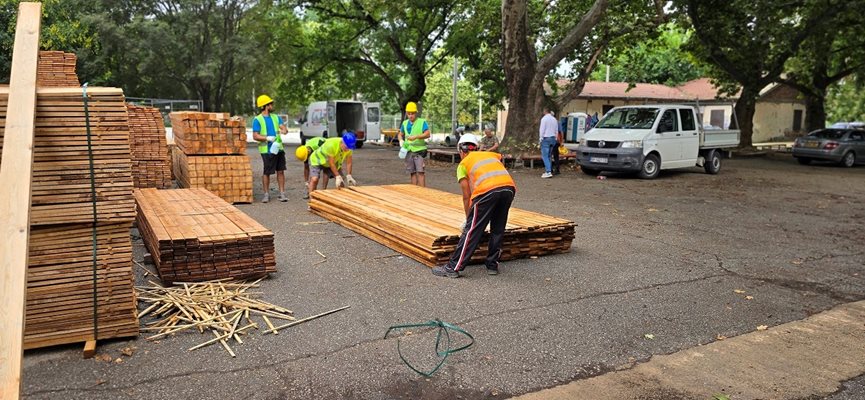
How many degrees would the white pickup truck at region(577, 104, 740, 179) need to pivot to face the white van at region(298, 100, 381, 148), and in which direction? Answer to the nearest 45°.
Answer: approximately 90° to its right

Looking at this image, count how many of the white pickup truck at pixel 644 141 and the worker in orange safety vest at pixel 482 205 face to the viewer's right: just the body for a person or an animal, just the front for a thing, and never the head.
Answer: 0

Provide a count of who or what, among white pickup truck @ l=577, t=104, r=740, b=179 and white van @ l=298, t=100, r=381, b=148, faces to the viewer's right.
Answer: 0

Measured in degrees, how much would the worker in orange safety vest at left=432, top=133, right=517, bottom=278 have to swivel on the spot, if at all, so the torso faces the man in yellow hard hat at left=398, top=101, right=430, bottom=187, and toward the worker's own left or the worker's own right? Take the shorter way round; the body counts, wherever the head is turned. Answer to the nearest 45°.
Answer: approximately 45° to the worker's own right

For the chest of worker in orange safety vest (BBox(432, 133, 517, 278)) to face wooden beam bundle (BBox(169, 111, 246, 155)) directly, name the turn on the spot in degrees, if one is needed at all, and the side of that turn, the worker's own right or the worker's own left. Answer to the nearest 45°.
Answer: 0° — they already face it

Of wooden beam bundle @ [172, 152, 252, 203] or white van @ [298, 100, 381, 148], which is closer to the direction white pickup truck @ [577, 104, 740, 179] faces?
the wooden beam bundle

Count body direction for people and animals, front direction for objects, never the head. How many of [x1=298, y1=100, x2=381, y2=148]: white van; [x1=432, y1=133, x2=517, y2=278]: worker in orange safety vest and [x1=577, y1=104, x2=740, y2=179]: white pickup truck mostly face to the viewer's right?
0

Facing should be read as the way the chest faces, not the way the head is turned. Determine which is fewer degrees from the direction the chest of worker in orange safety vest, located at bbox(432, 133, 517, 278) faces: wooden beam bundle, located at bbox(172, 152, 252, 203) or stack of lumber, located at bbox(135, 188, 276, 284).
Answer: the wooden beam bundle

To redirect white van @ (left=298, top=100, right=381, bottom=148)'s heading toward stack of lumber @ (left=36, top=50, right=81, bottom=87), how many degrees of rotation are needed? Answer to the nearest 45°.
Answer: approximately 135° to its left

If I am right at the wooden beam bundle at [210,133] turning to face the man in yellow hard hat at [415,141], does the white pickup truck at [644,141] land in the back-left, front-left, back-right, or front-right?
front-left

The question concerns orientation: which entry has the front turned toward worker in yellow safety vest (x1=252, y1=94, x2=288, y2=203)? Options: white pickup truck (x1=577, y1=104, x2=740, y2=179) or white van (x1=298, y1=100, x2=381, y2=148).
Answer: white pickup truck (x1=577, y1=104, x2=740, y2=179)

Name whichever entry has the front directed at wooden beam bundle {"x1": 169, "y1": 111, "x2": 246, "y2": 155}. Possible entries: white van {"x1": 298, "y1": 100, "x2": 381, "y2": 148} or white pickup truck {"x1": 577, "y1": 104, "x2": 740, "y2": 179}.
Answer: white pickup truck {"x1": 577, "y1": 104, "x2": 740, "y2": 179}

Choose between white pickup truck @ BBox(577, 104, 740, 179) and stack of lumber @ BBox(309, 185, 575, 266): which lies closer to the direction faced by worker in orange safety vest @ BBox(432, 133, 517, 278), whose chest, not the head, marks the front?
the stack of lumber

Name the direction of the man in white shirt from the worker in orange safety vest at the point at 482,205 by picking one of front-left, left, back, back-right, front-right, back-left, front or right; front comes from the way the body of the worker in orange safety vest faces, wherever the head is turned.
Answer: front-right

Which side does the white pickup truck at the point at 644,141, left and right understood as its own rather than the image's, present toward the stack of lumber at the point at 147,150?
front

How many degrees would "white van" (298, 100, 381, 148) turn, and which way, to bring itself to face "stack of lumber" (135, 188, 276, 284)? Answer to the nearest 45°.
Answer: approximately 135° to its left

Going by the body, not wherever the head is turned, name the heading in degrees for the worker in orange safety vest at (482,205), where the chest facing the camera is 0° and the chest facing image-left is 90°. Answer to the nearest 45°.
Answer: approximately 135°

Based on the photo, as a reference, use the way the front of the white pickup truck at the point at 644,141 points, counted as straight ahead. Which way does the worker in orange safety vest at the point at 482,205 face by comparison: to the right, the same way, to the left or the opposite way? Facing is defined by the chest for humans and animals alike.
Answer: to the right
